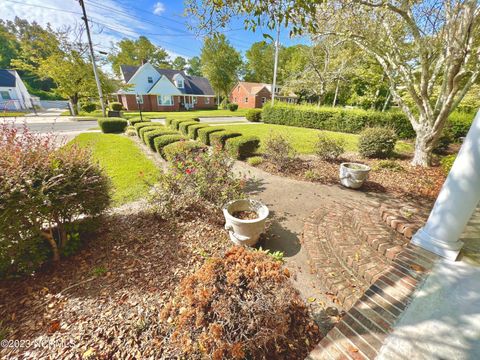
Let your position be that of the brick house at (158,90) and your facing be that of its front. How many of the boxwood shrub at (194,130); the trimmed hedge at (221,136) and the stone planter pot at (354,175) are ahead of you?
3

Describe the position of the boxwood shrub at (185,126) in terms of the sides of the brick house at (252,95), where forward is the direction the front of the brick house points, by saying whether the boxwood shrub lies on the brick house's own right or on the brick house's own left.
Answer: on the brick house's own right

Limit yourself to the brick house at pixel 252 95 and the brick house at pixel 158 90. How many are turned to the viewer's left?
0

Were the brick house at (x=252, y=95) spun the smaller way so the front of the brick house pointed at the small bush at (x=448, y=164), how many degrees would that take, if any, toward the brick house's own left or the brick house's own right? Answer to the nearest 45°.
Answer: approximately 45° to the brick house's own right

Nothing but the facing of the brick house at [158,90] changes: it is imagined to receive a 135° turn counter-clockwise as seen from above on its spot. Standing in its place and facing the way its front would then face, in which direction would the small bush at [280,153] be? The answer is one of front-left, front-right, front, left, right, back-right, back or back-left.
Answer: back-right

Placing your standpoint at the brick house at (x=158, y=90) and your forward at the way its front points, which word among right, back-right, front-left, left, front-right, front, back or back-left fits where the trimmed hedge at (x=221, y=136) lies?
front

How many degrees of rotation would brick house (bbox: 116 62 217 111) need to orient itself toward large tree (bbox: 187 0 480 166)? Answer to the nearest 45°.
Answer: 0° — it already faces it

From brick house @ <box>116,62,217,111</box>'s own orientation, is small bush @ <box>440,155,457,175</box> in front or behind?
in front

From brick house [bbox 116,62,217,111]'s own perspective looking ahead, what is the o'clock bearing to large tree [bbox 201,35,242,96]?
The large tree is roughly at 8 o'clock from the brick house.

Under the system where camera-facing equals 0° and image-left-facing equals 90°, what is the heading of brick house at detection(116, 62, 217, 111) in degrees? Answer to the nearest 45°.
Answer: approximately 0°

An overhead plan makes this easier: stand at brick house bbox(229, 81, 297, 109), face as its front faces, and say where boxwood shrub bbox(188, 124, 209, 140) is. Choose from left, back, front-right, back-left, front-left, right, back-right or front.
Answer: front-right

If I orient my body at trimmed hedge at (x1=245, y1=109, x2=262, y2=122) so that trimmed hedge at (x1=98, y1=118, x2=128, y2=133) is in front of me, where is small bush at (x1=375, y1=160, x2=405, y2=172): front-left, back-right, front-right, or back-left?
front-left

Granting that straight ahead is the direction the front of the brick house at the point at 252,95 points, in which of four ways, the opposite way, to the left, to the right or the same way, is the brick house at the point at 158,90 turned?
the same way

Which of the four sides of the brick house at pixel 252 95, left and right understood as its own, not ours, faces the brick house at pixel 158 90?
right

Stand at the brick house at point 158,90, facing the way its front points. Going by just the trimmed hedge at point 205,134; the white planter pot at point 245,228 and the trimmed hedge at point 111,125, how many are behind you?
0

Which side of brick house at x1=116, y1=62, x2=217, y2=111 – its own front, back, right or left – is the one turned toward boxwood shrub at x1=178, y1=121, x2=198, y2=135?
front

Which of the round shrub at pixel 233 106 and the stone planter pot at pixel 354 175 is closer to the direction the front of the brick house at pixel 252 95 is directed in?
the stone planter pot

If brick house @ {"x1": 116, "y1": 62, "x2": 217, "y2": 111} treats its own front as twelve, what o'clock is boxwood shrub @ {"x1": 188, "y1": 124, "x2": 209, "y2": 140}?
The boxwood shrub is roughly at 12 o'clock from the brick house.

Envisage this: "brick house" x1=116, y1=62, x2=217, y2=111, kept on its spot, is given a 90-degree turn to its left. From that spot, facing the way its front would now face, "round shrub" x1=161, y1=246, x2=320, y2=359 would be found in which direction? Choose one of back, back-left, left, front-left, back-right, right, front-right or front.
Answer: right

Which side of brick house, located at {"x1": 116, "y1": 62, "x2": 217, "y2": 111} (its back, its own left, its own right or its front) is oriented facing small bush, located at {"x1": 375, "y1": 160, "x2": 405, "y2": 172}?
front
